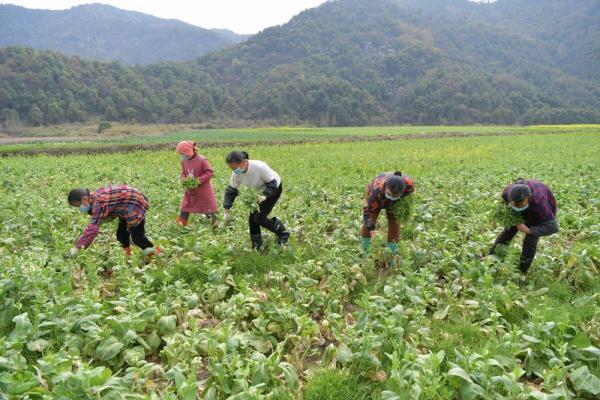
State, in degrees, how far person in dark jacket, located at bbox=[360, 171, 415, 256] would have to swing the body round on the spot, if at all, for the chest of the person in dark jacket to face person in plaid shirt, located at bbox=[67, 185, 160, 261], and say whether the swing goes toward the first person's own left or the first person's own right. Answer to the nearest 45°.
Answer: approximately 90° to the first person's own right

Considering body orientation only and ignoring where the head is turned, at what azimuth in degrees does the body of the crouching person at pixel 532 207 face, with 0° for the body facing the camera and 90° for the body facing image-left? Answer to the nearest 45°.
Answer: approximately 45°

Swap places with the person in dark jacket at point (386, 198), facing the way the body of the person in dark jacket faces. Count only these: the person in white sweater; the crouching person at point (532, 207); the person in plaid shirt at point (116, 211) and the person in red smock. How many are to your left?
1

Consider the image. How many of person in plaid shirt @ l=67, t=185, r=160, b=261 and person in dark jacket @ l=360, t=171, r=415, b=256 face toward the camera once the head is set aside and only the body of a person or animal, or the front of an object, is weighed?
1

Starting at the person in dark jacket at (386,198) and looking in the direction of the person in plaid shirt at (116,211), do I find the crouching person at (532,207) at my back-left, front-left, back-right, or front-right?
back-left

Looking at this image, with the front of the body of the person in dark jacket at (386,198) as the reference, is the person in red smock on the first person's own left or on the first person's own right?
on the first person's own right

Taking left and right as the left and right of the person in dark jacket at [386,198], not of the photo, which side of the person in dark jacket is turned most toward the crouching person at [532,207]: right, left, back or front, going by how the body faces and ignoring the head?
left

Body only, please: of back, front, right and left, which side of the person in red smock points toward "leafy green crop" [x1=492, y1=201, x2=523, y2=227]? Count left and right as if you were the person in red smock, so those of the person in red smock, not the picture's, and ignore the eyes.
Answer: left

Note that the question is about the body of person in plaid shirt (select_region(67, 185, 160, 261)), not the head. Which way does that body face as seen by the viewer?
to the viewer's left

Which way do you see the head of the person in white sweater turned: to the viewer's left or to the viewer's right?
to the viewer's left

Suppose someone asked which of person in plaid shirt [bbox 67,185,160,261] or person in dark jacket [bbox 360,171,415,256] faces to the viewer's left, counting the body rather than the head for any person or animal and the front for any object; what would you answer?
the person in plaid shirt

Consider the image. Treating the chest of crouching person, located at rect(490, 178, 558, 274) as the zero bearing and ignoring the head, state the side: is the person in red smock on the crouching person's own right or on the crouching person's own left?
on the crouching person's own right
